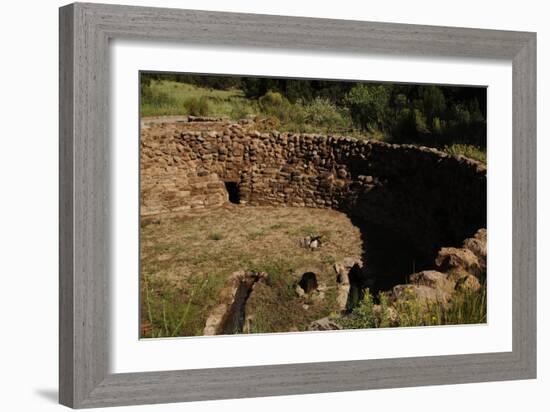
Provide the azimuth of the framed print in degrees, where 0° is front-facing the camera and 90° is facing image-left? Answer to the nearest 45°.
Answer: approximately 315°
